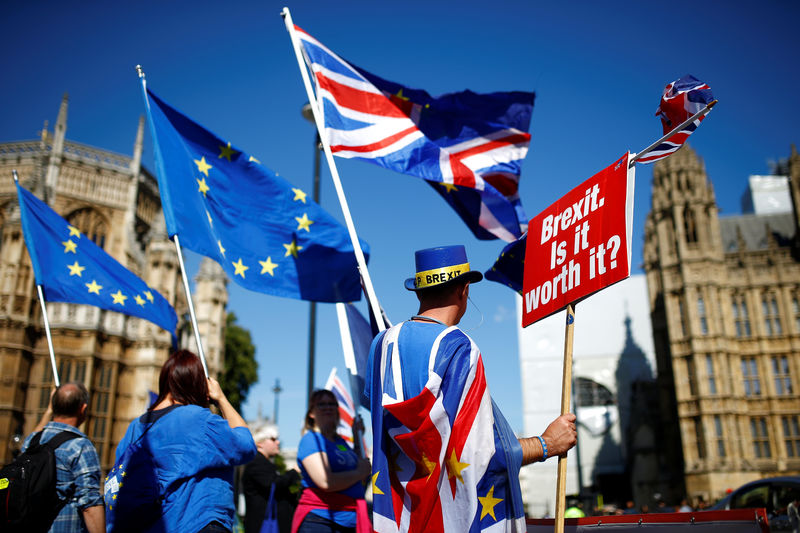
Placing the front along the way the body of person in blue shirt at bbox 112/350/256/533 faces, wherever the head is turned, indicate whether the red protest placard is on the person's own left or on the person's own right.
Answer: on the person's own right

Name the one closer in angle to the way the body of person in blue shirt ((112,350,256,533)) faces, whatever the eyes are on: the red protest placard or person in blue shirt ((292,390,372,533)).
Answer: the person in blue shirt

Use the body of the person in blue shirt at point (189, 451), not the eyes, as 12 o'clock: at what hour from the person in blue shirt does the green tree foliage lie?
The green tree foliage is roughly at 12 o'clock from the person in blue shirt.

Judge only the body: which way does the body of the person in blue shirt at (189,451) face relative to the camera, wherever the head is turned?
away from the camera

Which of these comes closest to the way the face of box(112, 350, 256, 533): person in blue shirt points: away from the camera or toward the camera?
away from the camera

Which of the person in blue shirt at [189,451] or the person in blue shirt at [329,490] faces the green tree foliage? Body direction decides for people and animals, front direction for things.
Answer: the person in blue shirt at [189,451]

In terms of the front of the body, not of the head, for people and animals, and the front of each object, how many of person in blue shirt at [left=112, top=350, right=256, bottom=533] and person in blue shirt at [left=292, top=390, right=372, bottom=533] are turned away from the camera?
1

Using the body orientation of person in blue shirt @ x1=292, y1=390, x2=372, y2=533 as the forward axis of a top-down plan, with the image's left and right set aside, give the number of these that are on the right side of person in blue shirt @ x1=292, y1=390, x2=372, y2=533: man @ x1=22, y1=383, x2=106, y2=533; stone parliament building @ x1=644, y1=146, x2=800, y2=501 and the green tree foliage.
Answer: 1

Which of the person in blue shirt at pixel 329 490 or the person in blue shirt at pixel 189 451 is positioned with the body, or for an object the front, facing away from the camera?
the person in blue shirt at pixel 189 451

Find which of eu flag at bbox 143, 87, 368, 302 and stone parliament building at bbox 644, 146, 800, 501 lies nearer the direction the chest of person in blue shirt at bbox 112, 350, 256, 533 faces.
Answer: the eu flag

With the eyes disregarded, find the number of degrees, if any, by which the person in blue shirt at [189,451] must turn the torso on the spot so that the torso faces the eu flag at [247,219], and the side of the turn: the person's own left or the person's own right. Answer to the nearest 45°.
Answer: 0° — they already face it
